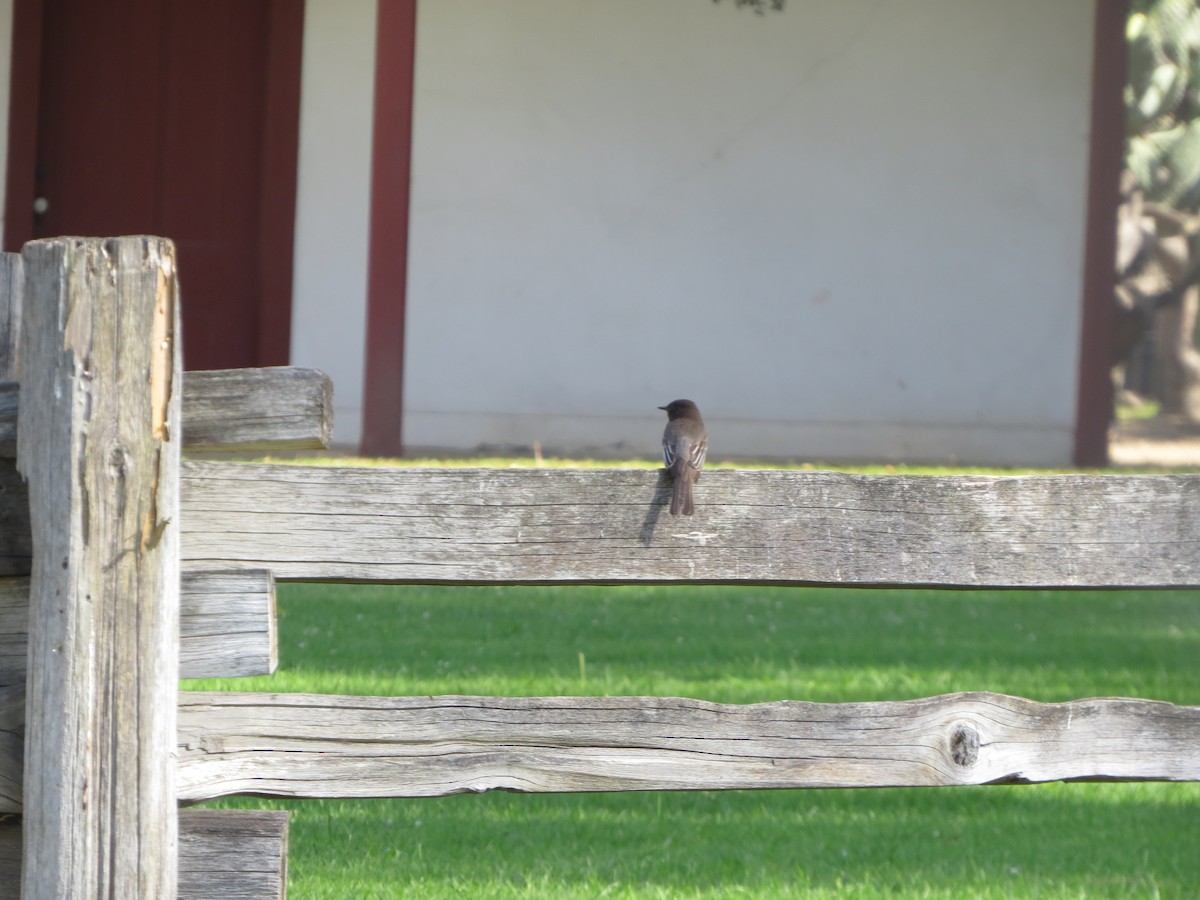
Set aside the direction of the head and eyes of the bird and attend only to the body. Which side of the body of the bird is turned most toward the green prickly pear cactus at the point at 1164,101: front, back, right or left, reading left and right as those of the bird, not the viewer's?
front

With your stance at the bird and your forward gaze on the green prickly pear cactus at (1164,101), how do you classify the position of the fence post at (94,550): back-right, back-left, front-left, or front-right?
back-left

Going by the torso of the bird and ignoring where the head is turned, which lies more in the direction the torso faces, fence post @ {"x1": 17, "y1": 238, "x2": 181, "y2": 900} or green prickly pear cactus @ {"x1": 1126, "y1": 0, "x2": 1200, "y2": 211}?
the green prickly pear cactus

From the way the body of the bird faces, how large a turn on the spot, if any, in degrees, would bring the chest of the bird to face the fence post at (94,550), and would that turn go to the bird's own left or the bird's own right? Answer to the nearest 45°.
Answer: approximately 135° to the bird's own left

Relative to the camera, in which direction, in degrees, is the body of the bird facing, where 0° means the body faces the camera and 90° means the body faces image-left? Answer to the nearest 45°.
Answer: approximately 180°
